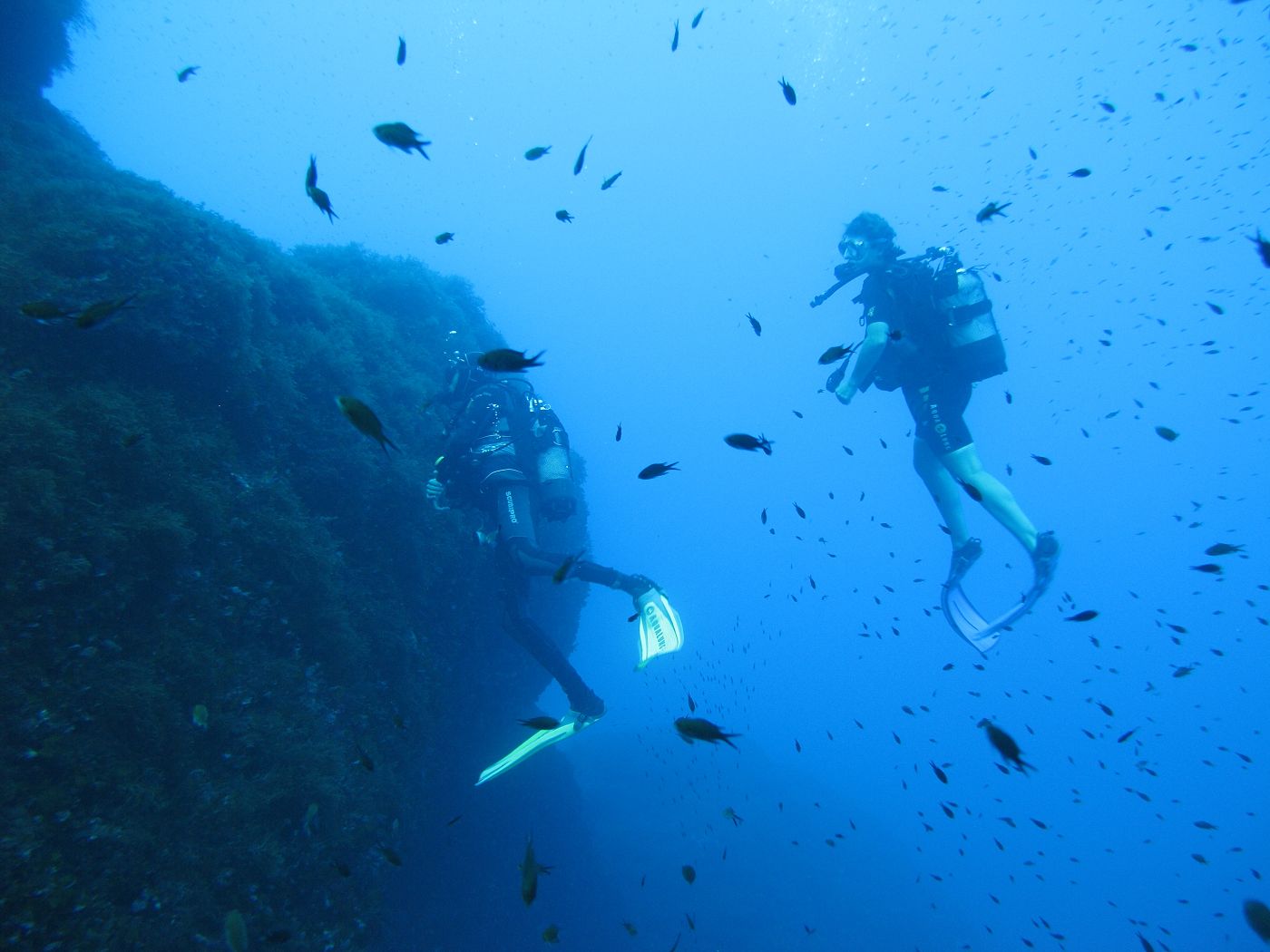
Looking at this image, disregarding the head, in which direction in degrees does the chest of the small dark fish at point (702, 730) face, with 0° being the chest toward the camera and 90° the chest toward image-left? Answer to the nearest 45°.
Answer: approximately 90°

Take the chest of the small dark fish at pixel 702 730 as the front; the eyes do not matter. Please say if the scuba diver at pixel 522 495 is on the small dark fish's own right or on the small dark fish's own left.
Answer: on the small dark fish's own right

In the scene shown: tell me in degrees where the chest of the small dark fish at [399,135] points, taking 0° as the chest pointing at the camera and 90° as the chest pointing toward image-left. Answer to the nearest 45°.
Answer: approximately 90°

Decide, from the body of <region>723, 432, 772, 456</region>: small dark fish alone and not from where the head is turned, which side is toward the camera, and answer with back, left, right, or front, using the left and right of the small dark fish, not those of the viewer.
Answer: left

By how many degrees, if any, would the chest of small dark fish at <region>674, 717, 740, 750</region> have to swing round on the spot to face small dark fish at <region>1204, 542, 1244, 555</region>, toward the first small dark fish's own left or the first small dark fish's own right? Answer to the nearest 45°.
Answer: approximately 135° to the first small dark fish's own right

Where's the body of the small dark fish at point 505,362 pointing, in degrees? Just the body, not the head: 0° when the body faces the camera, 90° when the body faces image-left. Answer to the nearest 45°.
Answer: approximately 90°
